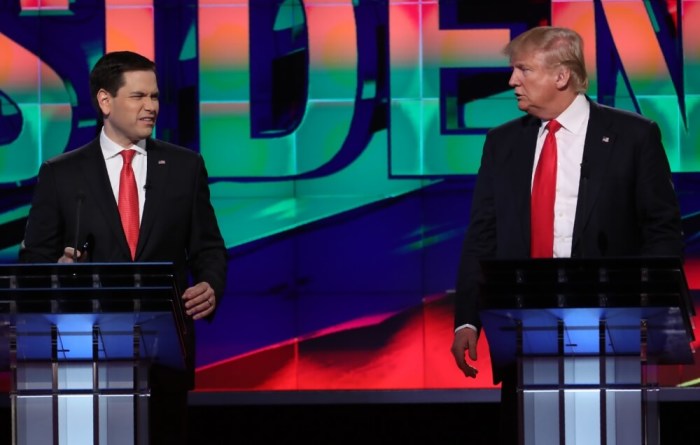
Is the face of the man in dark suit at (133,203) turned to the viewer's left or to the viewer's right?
to the viewer's right

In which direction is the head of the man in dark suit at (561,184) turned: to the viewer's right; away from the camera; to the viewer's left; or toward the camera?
to the viewer's left

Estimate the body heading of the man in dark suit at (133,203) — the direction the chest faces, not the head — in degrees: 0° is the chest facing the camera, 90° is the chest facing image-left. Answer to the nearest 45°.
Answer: approximately 0°

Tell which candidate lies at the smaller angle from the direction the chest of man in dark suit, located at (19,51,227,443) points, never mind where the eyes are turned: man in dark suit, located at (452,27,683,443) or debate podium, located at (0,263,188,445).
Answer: the debate podium
